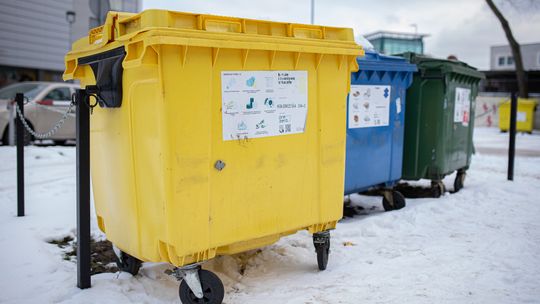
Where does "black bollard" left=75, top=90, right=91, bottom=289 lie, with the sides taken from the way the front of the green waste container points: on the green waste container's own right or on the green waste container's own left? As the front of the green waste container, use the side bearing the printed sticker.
on the green waste container's own right

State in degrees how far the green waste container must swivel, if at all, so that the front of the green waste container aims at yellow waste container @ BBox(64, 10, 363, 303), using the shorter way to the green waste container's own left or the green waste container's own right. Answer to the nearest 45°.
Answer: approximately 45° to the green waste container's own right

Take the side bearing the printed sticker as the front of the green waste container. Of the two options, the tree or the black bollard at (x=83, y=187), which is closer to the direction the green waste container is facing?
the black bollard

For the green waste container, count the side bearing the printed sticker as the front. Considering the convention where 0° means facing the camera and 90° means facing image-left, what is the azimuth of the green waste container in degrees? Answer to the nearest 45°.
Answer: approximately 315°

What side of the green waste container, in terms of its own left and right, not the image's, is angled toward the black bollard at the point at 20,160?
right

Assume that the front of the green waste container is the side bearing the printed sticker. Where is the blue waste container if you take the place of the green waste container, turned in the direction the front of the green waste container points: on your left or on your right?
on your right

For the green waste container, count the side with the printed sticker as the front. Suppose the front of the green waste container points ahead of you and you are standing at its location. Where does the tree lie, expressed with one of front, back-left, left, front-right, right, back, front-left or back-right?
back-left

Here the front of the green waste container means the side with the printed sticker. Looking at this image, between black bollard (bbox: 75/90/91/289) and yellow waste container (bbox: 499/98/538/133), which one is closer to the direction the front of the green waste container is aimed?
the black bollard

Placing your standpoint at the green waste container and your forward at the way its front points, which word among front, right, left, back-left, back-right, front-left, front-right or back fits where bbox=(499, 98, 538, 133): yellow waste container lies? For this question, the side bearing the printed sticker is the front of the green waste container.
back-left
